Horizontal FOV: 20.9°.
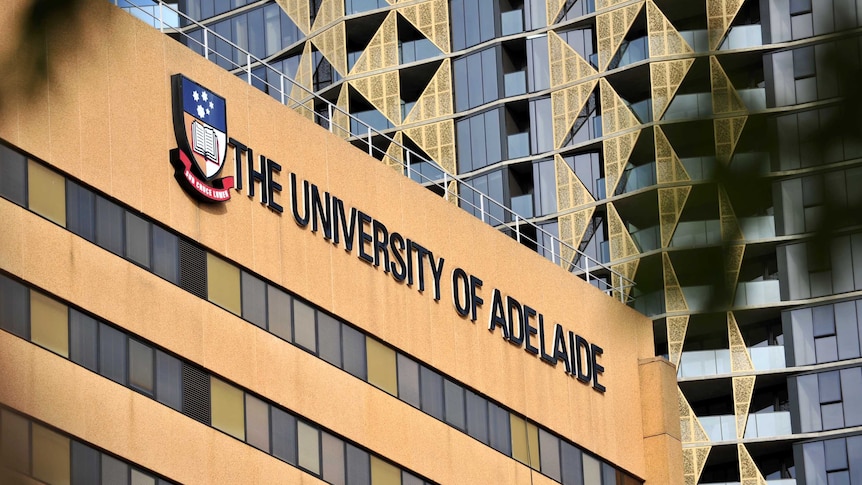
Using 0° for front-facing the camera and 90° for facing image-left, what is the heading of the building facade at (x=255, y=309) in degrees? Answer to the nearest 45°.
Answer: approximately 315°
